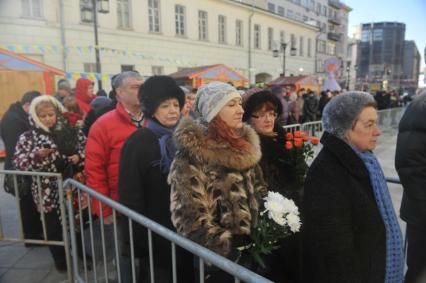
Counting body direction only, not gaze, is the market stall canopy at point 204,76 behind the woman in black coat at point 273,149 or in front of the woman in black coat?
behind

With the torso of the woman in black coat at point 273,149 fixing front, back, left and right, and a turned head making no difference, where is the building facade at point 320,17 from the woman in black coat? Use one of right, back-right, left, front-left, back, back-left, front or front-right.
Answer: back-left

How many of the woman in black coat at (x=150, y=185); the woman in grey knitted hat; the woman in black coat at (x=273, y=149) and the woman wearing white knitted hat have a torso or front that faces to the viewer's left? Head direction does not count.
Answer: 0

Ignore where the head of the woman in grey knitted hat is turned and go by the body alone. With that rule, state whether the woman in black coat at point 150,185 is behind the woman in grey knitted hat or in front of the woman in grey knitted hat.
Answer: behind

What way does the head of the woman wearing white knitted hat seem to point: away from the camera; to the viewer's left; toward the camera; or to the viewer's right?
to the viewer's right

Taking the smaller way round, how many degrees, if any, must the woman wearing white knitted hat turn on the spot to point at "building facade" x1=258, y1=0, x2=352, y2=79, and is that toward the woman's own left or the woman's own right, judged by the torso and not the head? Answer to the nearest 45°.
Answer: approximately 135° to the woman's own left

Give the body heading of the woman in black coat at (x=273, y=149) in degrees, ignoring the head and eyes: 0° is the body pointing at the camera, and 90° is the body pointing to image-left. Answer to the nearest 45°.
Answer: approximately 315°

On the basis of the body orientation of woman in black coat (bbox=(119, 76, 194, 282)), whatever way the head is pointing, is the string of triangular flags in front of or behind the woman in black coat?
behind

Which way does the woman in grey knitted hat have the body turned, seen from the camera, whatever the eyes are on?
to the viewer's right

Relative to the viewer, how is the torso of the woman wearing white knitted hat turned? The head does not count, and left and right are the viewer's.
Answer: facing the viewer and to the right of the viewer

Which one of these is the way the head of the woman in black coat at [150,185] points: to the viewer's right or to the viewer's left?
to the viewer's right

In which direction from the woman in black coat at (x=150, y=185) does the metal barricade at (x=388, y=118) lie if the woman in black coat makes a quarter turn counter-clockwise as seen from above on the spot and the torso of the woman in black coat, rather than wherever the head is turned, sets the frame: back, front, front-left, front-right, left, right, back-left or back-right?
front

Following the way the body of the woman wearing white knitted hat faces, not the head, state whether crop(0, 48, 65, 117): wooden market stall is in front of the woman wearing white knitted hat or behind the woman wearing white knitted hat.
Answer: behind
